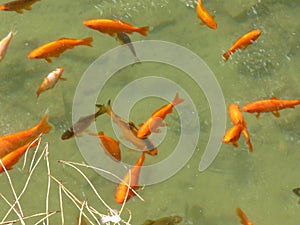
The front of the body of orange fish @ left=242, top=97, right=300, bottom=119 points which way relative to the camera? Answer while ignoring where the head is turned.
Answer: to the viewer's left

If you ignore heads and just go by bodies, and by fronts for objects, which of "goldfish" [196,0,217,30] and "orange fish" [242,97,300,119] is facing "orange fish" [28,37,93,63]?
"orange fish" [242,97,300,119]

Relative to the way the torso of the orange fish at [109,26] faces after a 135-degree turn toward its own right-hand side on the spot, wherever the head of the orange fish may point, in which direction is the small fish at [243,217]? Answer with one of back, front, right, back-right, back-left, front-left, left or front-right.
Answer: right

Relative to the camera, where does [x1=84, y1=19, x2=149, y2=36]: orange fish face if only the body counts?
to the viewer's left

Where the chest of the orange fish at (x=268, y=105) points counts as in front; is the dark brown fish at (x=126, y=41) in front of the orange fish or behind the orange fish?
in front

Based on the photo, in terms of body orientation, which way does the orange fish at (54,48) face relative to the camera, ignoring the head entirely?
to the viewer's left

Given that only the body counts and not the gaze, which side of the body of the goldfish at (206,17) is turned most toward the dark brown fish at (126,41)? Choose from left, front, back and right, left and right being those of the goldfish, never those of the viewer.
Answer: right
